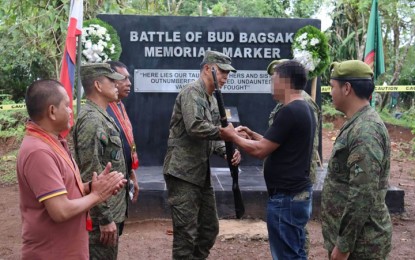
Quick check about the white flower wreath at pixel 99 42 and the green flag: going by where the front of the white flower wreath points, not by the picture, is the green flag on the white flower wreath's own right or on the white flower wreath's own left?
on the white flower wreath's own left

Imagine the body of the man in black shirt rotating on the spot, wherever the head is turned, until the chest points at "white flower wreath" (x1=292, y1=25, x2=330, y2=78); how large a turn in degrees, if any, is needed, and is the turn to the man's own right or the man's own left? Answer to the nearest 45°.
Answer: approximately 90° to the man's own right

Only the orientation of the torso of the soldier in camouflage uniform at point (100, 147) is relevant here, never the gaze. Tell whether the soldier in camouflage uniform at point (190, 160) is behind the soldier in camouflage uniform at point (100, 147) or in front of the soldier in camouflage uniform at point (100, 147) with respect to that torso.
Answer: in front

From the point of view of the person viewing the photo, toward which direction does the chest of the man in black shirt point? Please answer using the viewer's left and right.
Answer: facing to the left of the viewer

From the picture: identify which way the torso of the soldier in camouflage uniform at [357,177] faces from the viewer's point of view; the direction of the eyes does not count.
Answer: to the viewer's left

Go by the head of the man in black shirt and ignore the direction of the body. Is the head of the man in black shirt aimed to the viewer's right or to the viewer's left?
to the viewer's left

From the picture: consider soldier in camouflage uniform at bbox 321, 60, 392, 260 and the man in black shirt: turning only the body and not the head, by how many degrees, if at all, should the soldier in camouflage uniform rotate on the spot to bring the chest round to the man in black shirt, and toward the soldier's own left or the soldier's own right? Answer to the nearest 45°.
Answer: approximately 45° to the soldier's own right

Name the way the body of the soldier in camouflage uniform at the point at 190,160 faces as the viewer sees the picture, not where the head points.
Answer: to the viewer's right

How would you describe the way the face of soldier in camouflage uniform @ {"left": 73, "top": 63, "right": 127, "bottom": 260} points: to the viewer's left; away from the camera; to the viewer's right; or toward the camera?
to the viewer's right

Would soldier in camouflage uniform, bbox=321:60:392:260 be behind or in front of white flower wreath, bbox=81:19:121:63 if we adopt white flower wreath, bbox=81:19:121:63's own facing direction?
in front

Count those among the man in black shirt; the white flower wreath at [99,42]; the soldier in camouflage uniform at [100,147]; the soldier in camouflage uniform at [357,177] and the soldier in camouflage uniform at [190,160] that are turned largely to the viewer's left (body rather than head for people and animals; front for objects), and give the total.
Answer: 2

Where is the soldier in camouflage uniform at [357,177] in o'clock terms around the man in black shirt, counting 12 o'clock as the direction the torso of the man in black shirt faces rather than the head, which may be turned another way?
The soldier in camouflage uniform is roughly at 8 o'clock from the man in black shirt.

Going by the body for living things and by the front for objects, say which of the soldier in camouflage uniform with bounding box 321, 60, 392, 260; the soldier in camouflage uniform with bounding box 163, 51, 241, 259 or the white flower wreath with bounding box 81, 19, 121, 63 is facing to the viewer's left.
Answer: the soldier in camouflage uniform with bounding box 321, 60, 392, 260

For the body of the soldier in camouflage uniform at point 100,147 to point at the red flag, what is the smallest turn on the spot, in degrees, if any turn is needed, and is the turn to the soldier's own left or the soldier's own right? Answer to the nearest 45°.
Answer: approximately 90° to the soldier's own left

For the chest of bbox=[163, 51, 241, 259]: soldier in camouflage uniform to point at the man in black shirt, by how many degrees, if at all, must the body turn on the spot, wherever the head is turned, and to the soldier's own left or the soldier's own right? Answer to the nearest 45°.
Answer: approximately 45° to the soldier's own right

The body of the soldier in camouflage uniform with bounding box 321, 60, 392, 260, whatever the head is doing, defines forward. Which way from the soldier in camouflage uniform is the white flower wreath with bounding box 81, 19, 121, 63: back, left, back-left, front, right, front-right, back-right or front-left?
front-right
